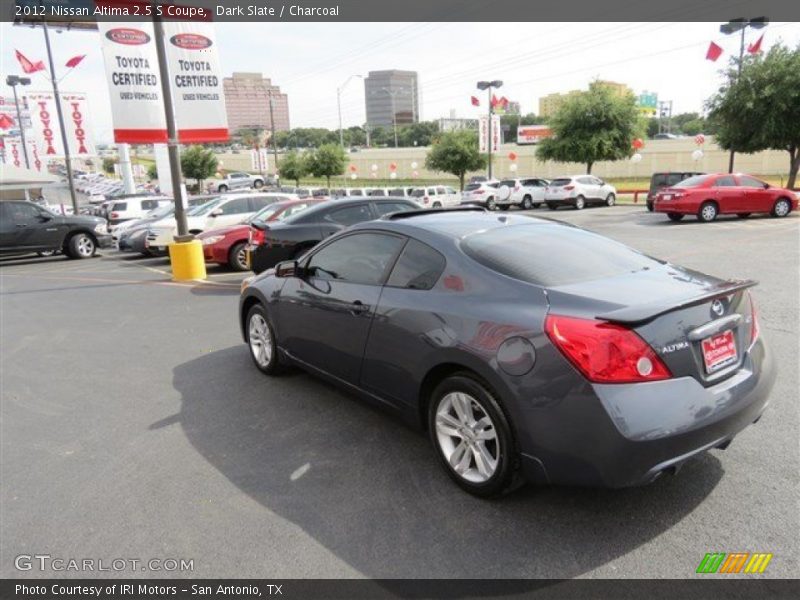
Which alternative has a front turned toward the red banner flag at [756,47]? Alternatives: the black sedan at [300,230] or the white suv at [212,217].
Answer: the black sedan

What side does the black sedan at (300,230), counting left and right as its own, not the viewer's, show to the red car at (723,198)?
front

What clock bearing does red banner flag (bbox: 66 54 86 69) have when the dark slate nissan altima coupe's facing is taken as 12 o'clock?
The red banner flag is roughly at 12 o'clock from the dark slate nissan altima coupe.

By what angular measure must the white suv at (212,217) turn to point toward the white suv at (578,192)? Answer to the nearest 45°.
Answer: approximately 180°

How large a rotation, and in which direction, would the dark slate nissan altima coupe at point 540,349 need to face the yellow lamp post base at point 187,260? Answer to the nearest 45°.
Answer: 0° — it already faces it

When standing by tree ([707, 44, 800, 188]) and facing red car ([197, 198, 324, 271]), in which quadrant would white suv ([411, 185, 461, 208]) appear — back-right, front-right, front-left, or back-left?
front-right

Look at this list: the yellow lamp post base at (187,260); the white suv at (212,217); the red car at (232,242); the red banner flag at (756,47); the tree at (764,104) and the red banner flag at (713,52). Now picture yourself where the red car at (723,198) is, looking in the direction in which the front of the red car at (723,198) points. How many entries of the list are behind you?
3

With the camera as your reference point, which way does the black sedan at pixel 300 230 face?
facing away from the viewer and to the right of the viewer

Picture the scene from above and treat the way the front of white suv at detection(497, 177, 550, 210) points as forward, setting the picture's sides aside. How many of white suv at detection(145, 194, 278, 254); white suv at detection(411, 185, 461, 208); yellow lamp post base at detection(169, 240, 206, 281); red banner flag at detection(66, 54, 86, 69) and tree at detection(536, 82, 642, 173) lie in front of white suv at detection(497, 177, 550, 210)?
1

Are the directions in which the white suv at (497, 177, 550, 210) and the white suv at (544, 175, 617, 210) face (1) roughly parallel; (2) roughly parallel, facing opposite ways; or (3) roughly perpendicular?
roughly parallel

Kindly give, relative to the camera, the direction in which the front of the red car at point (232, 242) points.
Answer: facing the viewer and to the left of the viewer

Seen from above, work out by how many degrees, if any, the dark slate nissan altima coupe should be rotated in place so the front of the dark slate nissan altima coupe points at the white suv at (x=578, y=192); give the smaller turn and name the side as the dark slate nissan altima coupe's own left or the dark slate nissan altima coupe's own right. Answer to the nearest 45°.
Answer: approximately 45° to the dark slate nissan altima coupe's own right

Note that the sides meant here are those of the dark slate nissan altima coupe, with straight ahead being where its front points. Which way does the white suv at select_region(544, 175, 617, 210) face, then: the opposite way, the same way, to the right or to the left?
to the right

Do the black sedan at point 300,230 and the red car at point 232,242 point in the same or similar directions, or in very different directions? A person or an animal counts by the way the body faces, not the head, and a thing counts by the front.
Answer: very different directions

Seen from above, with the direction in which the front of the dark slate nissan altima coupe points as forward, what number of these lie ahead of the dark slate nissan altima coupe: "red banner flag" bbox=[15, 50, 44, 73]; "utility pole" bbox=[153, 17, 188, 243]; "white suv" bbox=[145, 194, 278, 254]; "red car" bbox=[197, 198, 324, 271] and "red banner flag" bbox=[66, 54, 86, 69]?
5

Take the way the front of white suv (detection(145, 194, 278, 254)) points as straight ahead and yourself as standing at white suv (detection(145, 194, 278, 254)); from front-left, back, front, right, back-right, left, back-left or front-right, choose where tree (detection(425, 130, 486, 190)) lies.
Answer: back
